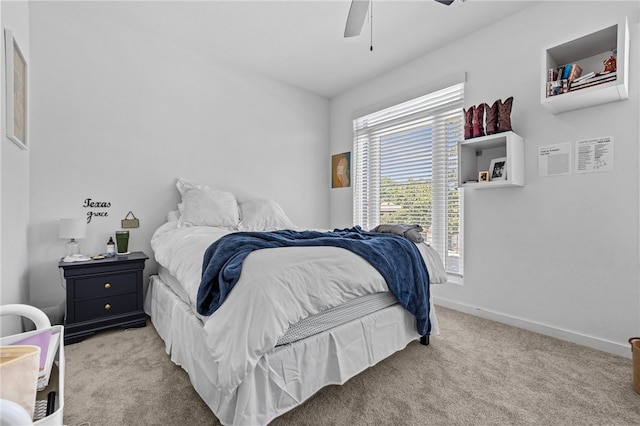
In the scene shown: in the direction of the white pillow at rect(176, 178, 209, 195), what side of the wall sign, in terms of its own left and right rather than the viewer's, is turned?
left

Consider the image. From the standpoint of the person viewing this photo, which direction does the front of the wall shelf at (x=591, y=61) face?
facing the viewer and to the left of the viewer

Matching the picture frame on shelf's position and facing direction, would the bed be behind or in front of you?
in front

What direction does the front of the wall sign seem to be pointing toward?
toward the camera

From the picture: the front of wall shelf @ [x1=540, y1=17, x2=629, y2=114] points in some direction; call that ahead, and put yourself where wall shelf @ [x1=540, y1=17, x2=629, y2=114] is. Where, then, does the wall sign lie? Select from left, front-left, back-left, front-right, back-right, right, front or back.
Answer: front

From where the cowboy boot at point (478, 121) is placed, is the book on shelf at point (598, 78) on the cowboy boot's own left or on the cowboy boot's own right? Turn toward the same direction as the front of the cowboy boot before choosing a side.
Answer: on the cowboy boot's own left

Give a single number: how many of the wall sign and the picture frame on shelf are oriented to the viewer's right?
0

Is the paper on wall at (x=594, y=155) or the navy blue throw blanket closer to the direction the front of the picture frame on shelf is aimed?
the navy blue throw blanket

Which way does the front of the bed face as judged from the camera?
facing the viewer and to the right of the viewer

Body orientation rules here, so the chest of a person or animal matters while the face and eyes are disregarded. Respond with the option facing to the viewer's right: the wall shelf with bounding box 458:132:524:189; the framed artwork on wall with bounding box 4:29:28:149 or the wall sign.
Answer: the framed artwork on wall

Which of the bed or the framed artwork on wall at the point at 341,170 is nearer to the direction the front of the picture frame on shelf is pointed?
the bed

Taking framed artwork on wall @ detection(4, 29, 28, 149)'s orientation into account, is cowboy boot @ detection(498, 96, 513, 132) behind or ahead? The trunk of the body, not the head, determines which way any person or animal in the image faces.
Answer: ahead

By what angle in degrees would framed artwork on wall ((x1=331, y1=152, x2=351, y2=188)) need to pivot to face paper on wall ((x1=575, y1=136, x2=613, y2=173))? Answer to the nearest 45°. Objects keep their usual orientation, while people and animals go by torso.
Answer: approximately 90° to its left

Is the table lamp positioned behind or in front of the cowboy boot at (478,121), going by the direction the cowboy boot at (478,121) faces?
in front

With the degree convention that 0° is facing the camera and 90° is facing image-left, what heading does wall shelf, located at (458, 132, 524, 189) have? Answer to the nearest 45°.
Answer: approximately 45°

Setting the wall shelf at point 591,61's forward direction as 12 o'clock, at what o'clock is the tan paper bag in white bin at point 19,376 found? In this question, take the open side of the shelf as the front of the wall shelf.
The tan paper bag in white bin is roughly at 11 o'clock from the wall shelf.
